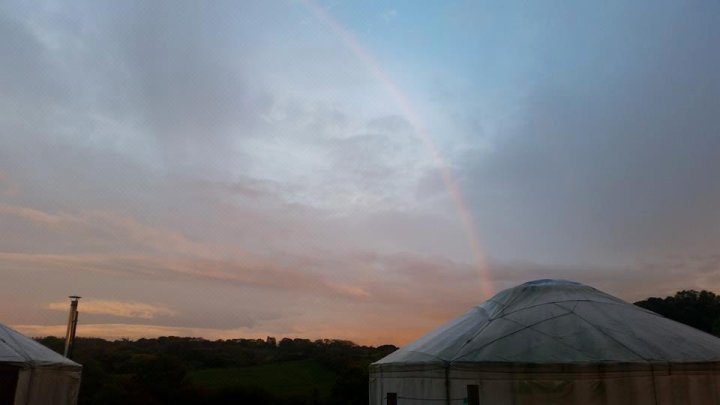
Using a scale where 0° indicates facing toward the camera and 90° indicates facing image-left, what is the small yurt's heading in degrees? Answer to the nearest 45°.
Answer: approximately 0°

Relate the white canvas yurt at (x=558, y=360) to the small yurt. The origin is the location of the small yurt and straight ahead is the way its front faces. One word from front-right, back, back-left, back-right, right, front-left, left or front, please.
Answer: front-left
